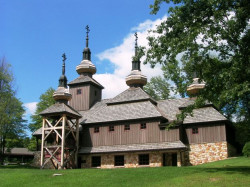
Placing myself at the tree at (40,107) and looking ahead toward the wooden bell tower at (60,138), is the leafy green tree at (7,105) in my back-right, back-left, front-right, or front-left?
front-right

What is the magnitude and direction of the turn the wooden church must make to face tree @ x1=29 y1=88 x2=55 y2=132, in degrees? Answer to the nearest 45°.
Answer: approximately 45° to its right

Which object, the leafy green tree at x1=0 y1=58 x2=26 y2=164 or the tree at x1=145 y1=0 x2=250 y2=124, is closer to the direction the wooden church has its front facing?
the leafy green tree

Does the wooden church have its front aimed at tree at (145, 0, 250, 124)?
no

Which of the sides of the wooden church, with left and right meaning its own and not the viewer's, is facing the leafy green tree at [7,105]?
front

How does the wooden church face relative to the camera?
to the viewer's left
